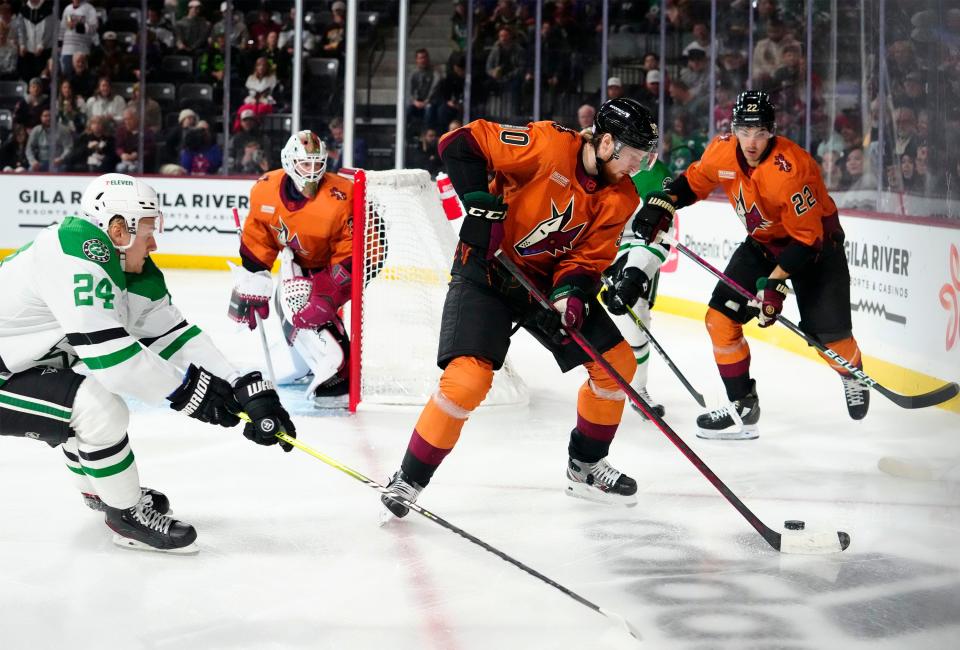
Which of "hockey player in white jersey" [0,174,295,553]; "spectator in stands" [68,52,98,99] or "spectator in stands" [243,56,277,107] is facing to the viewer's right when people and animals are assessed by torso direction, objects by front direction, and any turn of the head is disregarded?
the hockey player in white jersey

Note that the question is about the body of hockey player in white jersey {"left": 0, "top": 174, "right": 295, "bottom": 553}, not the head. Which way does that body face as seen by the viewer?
to the viewer's right

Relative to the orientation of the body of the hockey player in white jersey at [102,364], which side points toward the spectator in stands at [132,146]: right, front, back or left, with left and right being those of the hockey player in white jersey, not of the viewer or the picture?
left

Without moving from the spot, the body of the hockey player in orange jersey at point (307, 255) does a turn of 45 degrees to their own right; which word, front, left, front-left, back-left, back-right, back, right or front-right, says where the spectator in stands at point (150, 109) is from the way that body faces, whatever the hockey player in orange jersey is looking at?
back-right

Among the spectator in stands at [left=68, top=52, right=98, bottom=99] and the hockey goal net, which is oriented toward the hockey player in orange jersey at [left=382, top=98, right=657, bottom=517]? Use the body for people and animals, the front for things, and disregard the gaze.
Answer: the spectator in stands

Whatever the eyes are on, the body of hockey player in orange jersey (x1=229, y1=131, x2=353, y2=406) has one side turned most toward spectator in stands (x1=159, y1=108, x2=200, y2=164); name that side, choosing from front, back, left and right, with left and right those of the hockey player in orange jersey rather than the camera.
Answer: back

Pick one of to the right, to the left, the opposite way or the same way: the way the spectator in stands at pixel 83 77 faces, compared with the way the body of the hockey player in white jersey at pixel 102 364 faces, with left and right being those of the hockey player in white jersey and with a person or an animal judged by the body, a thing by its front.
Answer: to the right
